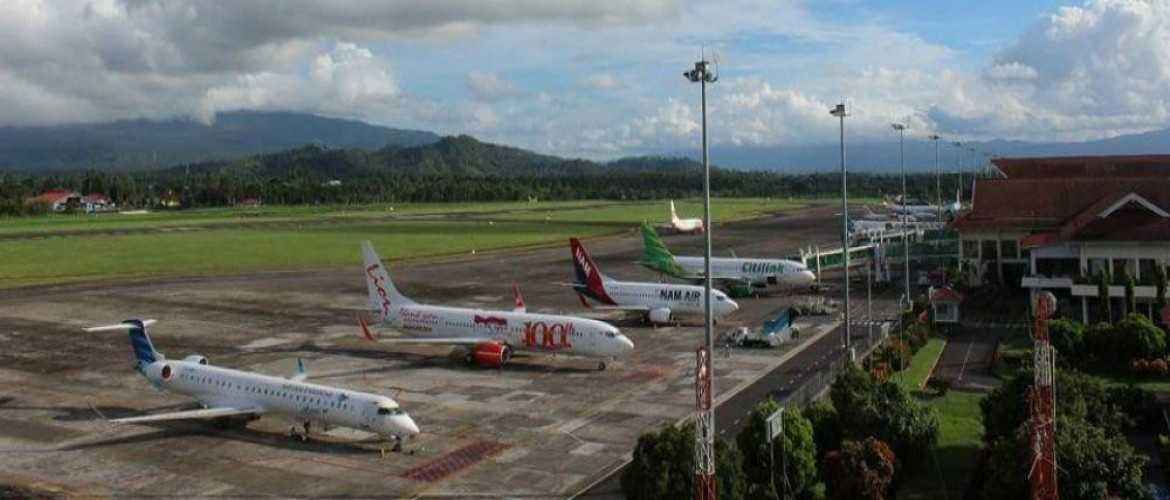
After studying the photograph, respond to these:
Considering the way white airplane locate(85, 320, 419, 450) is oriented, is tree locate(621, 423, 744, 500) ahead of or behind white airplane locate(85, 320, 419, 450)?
ahead

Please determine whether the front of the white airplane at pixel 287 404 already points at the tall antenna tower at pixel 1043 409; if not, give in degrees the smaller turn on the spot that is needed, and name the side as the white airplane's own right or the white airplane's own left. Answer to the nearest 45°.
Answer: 0° — it already faces it

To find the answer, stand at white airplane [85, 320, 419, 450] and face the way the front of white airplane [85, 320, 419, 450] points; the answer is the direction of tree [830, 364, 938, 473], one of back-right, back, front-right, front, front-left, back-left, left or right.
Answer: front

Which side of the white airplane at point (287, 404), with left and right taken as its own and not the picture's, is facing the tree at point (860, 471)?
front

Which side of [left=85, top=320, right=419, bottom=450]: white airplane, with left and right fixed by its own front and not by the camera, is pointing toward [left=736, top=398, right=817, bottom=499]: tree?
front

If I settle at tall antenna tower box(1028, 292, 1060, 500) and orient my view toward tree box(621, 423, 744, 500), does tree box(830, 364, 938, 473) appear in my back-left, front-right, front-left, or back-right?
front-right

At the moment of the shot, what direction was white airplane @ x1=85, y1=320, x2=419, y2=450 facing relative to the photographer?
facing the viewer and to the right of the viewer
